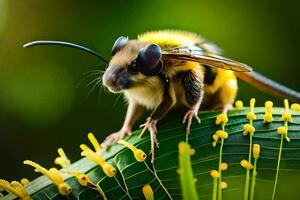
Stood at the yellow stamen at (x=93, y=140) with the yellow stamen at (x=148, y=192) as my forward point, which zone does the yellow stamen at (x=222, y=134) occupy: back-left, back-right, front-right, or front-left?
front-left

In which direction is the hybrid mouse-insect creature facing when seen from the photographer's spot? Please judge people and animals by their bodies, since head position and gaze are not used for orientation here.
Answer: facing the viewer and to the left of the viewer

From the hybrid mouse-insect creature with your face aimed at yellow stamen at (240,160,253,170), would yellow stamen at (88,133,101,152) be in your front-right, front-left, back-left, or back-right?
back-right

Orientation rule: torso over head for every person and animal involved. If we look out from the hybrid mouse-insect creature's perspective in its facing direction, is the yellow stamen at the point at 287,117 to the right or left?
on its left
